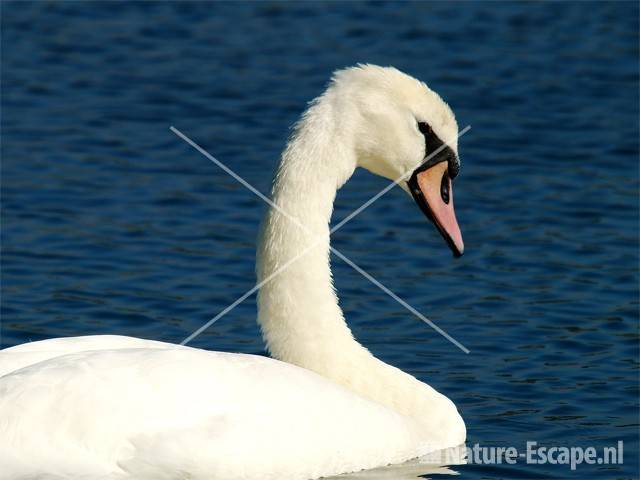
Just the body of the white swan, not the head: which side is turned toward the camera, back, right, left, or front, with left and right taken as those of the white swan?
right
